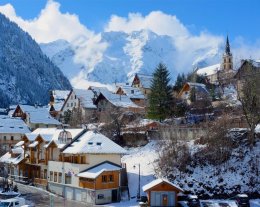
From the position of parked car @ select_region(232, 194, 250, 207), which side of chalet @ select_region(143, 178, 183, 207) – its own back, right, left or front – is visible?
left

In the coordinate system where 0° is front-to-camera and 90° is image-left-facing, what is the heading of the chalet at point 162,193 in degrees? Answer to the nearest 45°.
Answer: approximately 0°
